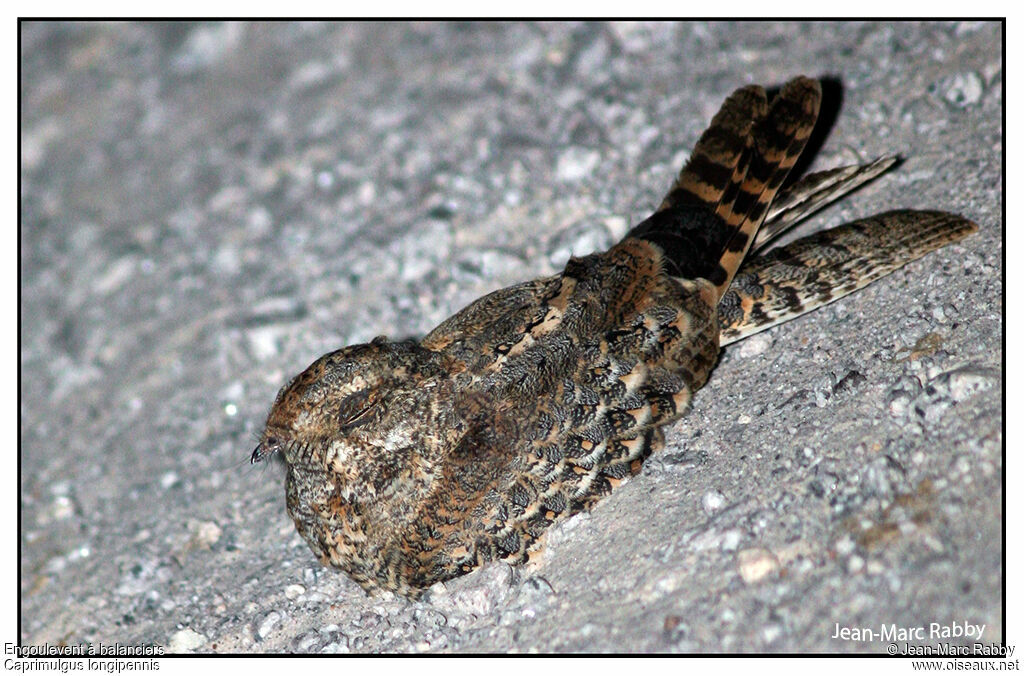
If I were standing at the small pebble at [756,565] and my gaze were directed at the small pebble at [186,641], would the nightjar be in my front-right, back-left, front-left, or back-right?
front-right

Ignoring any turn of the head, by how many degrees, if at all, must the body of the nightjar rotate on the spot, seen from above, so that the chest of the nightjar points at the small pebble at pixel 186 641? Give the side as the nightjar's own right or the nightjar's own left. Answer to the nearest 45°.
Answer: approximately 45° to the nightjar's own right

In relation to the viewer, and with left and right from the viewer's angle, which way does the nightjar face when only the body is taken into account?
facing the viewer and to the left of the viewer

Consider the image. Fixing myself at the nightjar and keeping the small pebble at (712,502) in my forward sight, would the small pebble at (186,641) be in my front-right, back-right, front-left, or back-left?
back-right

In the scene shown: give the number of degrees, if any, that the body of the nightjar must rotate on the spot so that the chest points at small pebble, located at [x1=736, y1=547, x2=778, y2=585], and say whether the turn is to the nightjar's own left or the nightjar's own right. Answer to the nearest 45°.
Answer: approximately 90° to the nightjar's own left
